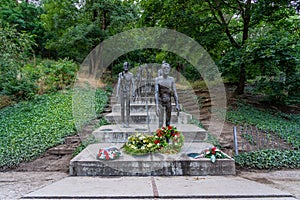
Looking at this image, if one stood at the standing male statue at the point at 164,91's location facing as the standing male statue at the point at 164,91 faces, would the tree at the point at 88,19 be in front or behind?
behind

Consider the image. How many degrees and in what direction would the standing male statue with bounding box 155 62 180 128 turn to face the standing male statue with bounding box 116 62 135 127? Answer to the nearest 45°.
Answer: approximately 135° to its right

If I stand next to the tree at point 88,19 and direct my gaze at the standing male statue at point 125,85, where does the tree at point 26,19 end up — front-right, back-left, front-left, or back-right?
back-right

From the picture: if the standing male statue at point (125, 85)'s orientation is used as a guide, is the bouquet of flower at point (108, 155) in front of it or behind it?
in front

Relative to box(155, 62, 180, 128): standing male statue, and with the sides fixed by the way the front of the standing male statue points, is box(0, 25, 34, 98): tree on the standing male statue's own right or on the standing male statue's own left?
on the standing male statue's own right

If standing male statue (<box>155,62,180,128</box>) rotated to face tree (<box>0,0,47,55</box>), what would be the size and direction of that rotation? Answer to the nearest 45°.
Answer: approximately 135° to its right

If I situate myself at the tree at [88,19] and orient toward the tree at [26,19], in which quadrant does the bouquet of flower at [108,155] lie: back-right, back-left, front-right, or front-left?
back-left

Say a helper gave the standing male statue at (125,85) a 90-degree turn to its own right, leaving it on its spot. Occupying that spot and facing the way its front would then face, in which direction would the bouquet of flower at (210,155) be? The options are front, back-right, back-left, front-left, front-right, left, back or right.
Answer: back-left

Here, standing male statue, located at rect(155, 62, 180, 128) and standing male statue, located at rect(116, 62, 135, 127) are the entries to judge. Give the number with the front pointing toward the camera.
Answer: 2

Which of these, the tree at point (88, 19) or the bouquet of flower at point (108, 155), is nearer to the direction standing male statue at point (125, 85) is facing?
the bouquet of flower

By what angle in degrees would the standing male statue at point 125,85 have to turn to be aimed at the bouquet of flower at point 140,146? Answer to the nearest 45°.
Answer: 0° — it already faces it
